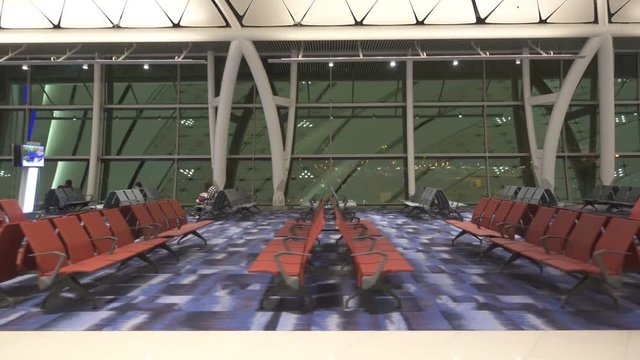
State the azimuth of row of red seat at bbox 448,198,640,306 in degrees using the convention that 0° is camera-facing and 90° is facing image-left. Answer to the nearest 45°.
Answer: approximately 45°

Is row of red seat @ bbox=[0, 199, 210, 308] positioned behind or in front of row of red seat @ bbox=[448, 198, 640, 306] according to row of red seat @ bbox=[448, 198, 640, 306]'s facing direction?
in front

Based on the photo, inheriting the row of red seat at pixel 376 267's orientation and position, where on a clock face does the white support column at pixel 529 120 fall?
The white support column is roughly at 10 o'clock from the row of red seat.

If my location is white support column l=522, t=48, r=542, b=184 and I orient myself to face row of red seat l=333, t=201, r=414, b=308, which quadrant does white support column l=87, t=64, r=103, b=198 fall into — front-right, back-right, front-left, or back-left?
front-right

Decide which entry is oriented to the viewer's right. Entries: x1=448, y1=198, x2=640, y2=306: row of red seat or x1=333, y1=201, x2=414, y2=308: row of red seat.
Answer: x1=333, y1=201, x2=414, y2=308: row of red seat

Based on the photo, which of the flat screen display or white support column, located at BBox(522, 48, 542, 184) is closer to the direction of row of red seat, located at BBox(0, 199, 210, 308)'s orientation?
the white support column

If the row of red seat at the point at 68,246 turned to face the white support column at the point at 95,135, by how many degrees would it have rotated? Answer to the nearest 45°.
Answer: approximately 135° to its left

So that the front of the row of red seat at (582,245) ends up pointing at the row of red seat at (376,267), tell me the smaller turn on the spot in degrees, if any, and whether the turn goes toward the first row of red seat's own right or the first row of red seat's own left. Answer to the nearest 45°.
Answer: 0° — it already faces it

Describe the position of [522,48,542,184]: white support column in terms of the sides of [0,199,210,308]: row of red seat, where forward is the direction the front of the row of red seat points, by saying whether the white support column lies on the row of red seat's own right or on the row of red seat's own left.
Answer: on the row of red seat's own left

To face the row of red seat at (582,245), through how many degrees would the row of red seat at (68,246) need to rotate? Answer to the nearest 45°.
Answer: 0° — it already faces it

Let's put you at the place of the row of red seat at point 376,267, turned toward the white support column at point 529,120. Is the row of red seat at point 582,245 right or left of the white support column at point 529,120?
right

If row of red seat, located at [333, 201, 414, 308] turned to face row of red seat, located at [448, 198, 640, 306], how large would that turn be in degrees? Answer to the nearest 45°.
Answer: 0° — it already faces it

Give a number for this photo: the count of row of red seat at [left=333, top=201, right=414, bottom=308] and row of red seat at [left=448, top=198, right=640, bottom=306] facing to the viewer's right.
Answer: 1

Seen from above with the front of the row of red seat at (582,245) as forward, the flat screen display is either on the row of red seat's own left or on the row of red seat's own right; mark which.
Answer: on the row of red seat's own right

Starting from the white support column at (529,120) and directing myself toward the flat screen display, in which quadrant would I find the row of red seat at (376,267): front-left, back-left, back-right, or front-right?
front-left

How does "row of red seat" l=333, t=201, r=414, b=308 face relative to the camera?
to the viewer's right

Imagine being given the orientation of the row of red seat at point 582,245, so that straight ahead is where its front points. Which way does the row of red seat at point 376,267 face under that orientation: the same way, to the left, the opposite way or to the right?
the opposite way

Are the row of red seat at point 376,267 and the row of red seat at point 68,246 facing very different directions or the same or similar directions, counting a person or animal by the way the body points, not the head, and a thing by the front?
same or similar directions
